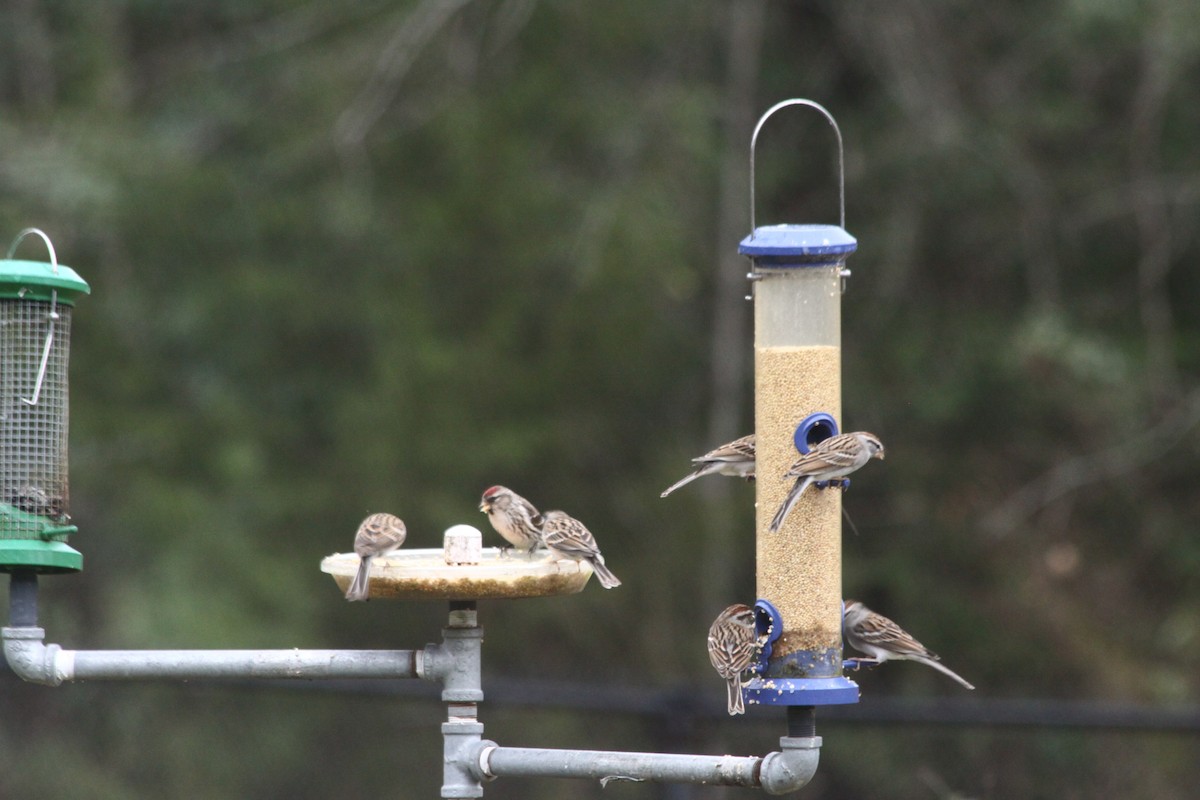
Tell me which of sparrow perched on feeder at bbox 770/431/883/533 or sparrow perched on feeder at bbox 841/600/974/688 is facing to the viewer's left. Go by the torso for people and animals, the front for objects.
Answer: sparrow perched on feeder at bbox 841/600/974/688

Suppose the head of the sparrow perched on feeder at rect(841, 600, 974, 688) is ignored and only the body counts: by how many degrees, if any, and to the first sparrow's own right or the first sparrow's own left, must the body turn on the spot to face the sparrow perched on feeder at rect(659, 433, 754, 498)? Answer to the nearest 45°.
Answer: approximately 45° to the first sparrow's own left

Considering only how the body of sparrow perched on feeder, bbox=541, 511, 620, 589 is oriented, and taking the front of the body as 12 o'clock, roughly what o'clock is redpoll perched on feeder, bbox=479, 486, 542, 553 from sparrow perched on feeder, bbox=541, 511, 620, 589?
redpoll perched on feeder, bbox=479, 486, 542, 553 is roughly at 1 o'clock from sparrow perched on feeder, bbox=541, 511, 620, 589.

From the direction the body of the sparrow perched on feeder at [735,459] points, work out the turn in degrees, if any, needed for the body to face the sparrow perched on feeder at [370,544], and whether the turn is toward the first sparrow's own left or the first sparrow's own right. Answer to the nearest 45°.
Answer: approximately 135° to the first sparrow's own right

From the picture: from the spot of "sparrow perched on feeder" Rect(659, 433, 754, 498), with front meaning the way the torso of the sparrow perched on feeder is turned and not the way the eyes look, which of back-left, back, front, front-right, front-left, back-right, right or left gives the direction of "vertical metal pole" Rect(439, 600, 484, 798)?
back-right

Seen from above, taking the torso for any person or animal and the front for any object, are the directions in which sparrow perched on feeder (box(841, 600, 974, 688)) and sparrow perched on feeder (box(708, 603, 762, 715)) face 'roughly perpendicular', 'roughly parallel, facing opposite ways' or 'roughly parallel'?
roughly perpendicular

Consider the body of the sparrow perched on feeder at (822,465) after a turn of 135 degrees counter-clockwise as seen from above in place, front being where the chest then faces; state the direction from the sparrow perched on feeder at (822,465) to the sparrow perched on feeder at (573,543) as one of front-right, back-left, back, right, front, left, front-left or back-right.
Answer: front

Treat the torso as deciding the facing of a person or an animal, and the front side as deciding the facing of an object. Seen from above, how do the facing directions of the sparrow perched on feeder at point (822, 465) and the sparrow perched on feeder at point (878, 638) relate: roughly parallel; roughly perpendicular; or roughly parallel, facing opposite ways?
roughly parallel, facing opposite ways

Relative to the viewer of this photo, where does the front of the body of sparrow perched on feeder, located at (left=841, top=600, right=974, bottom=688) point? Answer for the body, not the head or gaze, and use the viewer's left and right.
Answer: facing to the left of the viewer

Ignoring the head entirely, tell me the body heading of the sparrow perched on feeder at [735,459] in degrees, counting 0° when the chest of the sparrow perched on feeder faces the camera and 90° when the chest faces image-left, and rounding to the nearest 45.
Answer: approximately 270°

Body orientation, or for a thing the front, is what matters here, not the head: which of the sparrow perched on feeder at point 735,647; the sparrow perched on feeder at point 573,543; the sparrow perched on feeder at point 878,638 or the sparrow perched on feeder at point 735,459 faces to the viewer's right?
the sparrow perched on feeder at point 735,459

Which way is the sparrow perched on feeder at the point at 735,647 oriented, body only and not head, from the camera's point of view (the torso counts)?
away from the camera

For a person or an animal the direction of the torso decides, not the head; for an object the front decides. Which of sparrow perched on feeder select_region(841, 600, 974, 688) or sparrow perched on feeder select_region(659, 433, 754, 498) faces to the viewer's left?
sparrow perched on feeder select_region(841, 600, 974, 688)

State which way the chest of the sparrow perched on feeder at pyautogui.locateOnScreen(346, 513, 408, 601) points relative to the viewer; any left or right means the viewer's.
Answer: facing away from the viewer and to the right of the viewer
